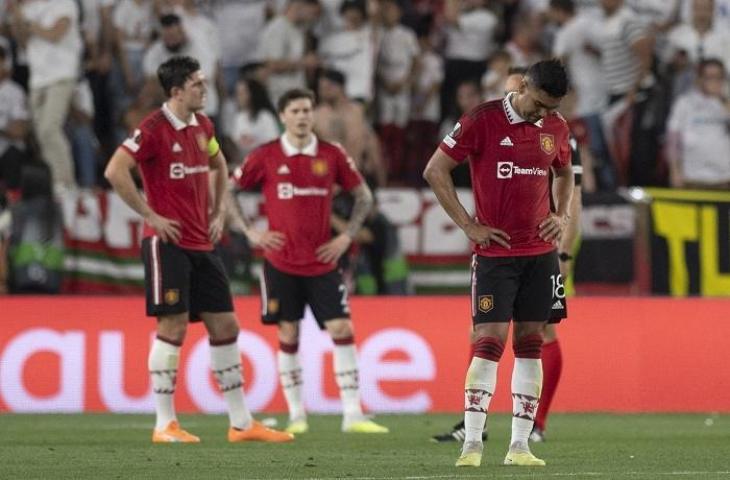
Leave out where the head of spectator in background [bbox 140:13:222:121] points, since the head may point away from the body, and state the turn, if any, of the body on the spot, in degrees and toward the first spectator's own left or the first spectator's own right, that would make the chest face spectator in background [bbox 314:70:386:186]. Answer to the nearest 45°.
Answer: approximately 90° to the first spectator's own left

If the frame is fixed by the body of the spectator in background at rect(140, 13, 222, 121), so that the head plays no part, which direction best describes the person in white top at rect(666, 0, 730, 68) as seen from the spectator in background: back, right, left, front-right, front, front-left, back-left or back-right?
left

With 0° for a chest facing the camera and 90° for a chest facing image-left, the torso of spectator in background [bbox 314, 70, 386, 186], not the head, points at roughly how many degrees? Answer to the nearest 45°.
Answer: approximately 45°

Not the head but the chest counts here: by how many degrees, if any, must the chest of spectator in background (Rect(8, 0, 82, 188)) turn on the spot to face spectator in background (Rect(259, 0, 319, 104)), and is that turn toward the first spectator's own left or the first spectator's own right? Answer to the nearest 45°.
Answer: approximately 135° to the first spectator's own left

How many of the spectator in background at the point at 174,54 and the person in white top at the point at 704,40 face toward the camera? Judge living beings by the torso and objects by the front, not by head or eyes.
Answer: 2

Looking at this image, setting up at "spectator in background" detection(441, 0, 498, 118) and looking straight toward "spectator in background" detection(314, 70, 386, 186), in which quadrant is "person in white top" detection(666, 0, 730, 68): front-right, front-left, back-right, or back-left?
back-left

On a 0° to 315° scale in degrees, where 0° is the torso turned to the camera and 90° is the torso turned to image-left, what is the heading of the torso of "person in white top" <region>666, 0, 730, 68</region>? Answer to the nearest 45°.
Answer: approximately 0°
